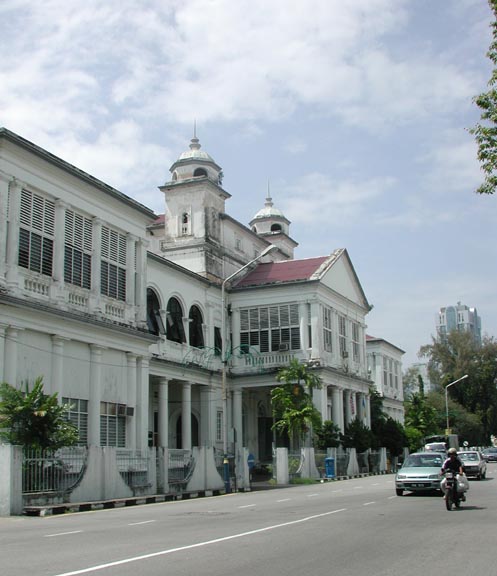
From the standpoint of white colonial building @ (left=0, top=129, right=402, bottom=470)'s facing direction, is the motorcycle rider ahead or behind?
ahead

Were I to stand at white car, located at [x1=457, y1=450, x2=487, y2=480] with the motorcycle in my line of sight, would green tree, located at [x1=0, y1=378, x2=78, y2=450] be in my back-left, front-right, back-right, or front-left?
front-right

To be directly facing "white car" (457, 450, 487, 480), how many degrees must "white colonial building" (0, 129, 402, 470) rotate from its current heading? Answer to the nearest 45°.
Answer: approximately 45° to its left

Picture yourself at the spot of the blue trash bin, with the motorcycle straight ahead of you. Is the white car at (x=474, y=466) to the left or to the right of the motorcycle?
left

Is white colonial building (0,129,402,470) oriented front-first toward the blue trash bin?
no

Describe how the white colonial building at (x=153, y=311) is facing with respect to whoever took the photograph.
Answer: facing the viewer and to the right of the viewer

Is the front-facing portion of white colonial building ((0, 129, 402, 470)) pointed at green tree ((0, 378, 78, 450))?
no

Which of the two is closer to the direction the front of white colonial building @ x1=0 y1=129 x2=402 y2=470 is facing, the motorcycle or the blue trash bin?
the motorcycle
